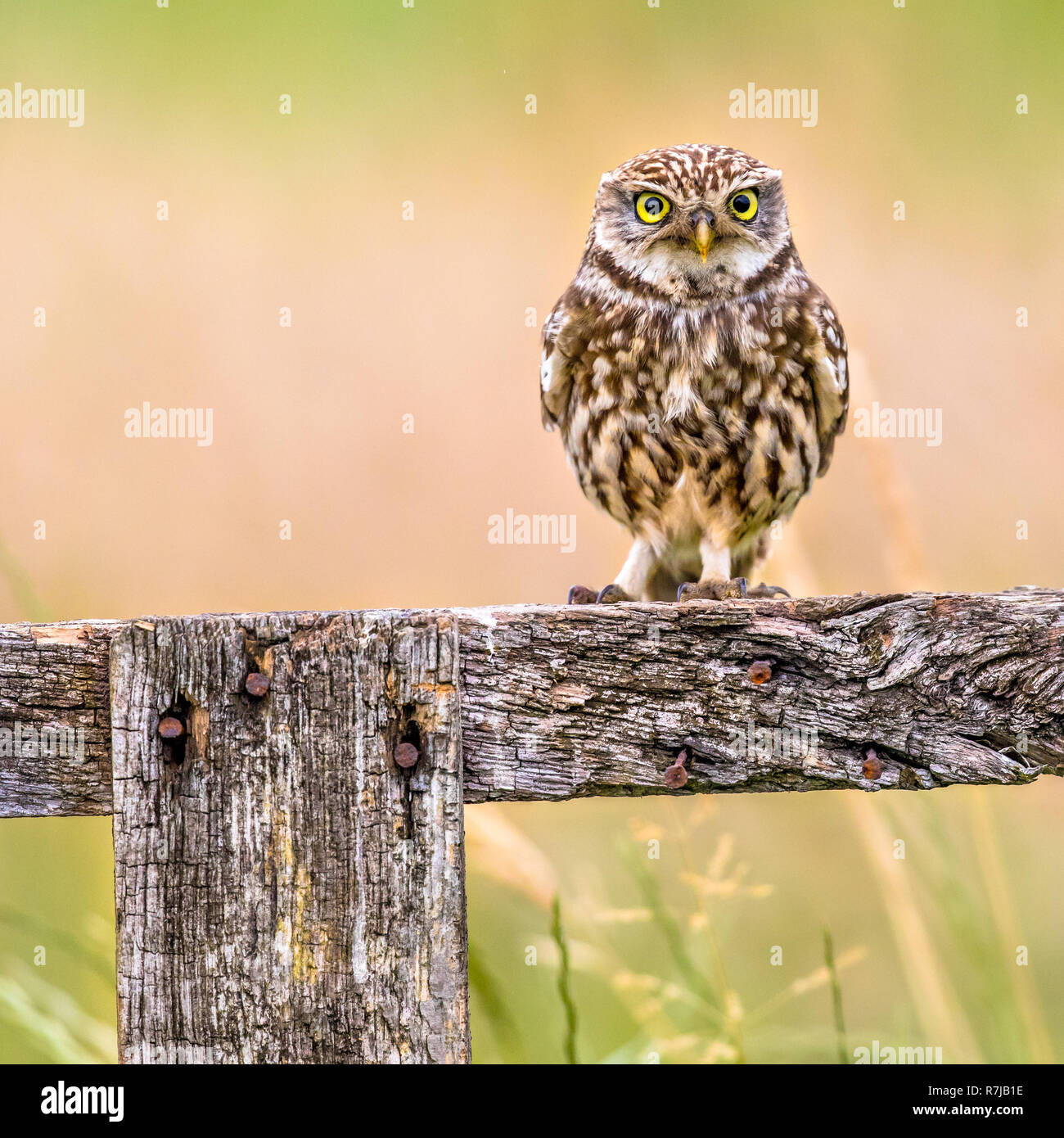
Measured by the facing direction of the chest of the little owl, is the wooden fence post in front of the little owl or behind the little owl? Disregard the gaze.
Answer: in front

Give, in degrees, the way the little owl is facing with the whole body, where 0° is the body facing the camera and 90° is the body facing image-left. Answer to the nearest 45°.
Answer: approximately 0°
